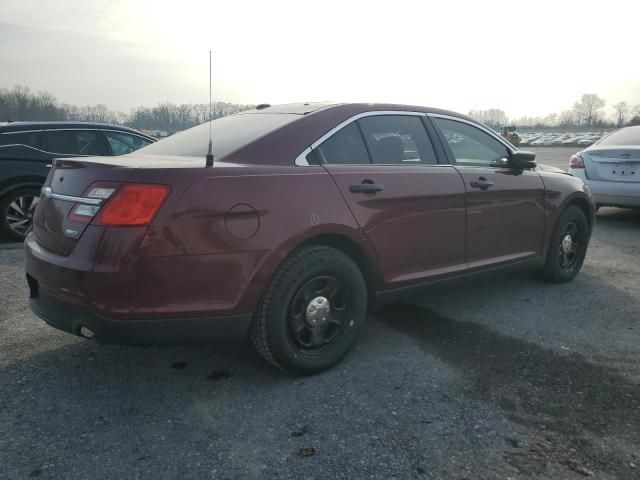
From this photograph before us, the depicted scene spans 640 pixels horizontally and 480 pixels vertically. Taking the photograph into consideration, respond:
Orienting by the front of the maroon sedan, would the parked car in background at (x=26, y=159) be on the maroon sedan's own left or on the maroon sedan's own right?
on the maroon sedan's own left

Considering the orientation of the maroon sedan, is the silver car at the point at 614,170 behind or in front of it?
in front

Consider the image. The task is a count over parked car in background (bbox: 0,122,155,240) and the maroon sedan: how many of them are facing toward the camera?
0

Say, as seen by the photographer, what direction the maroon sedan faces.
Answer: facing away from the viewer and to the right of the viewer

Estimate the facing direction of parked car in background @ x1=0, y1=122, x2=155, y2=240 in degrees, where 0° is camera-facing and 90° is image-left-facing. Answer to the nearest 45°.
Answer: approximately 270°

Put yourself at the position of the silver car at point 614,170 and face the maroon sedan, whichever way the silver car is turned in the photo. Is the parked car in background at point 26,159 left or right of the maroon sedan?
right

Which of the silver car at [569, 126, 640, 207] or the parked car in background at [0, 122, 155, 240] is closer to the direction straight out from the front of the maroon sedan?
the silver car

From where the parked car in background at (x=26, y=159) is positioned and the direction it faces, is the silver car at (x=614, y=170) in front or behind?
in front
